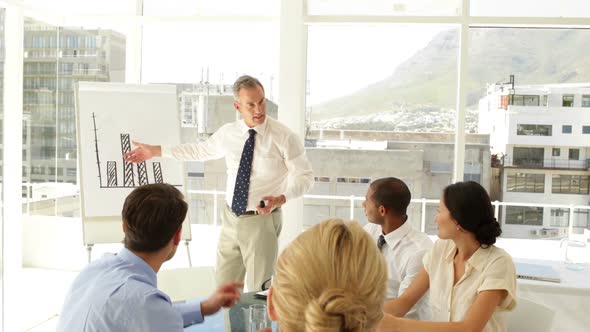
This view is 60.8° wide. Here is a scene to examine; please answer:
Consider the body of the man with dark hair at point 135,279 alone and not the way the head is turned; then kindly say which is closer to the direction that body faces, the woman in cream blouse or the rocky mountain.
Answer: the rocky mountain

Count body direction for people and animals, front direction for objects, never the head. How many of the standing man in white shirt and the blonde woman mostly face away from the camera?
1

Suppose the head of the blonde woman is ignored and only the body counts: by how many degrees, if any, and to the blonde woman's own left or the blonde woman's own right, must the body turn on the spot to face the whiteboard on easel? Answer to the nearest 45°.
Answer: approximately 45° to the blonde woman's own left

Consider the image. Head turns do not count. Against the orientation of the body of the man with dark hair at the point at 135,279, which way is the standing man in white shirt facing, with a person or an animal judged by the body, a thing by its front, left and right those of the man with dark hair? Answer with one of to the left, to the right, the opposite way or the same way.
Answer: the opposite way

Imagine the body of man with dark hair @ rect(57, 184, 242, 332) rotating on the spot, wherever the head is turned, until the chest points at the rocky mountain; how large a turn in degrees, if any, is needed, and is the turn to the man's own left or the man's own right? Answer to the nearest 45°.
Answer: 0° — they already face it

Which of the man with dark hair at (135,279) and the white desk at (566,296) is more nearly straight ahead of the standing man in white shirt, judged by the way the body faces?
the man with dark hair

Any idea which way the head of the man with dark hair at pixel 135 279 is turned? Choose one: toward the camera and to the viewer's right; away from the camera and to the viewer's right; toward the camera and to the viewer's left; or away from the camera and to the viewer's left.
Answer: away from the camera and to the viewer's right

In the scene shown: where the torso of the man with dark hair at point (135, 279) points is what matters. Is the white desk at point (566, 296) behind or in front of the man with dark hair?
in front

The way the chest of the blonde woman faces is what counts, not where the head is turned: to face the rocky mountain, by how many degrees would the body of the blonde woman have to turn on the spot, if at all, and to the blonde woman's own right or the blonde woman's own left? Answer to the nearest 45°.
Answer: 0° — they already face it

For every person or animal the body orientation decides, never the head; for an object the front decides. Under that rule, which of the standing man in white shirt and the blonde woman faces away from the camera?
the blonde woman

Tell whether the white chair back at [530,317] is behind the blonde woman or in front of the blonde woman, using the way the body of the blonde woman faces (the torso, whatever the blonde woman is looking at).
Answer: in front

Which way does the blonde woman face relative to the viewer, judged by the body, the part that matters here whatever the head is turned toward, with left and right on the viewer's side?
facing away from the viewer

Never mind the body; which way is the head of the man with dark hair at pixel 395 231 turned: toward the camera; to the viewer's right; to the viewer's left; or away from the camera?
to the viewer's left

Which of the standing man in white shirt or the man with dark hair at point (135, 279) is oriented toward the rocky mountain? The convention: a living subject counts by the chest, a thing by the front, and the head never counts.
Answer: the man with dark hair
